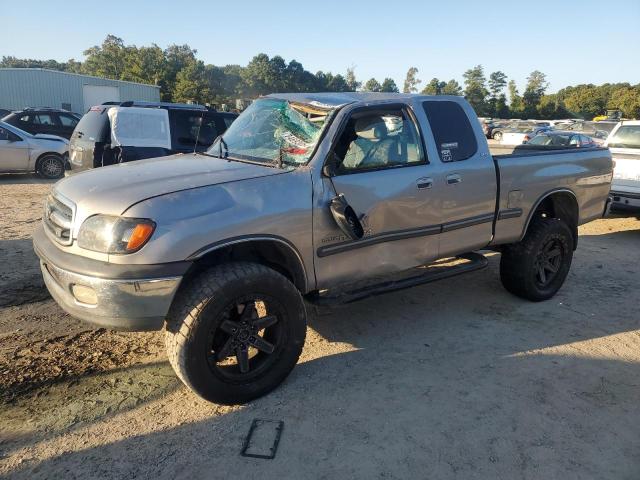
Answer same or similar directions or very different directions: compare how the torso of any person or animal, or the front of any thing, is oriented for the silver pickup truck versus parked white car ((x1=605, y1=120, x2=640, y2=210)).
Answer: very different directions

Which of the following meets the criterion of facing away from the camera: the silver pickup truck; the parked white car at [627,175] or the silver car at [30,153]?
the parked white car

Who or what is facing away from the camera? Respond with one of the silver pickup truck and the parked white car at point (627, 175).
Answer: the parked white car

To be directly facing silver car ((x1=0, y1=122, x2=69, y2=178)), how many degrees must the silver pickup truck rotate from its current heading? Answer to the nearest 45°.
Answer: approximately 90° to its right

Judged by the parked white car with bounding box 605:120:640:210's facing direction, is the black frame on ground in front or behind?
behind

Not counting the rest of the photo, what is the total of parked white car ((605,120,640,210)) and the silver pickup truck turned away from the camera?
1

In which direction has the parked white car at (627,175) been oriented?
away from the camera

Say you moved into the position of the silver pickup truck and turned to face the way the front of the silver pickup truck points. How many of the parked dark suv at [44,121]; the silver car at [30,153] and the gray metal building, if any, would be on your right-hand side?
3

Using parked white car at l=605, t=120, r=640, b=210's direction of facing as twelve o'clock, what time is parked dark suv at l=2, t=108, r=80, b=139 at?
The parked dark suv is roughly at 9 o'clock from the parked white car.

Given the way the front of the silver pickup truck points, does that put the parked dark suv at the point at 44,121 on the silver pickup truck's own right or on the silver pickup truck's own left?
on the silver pickup truck's own right
